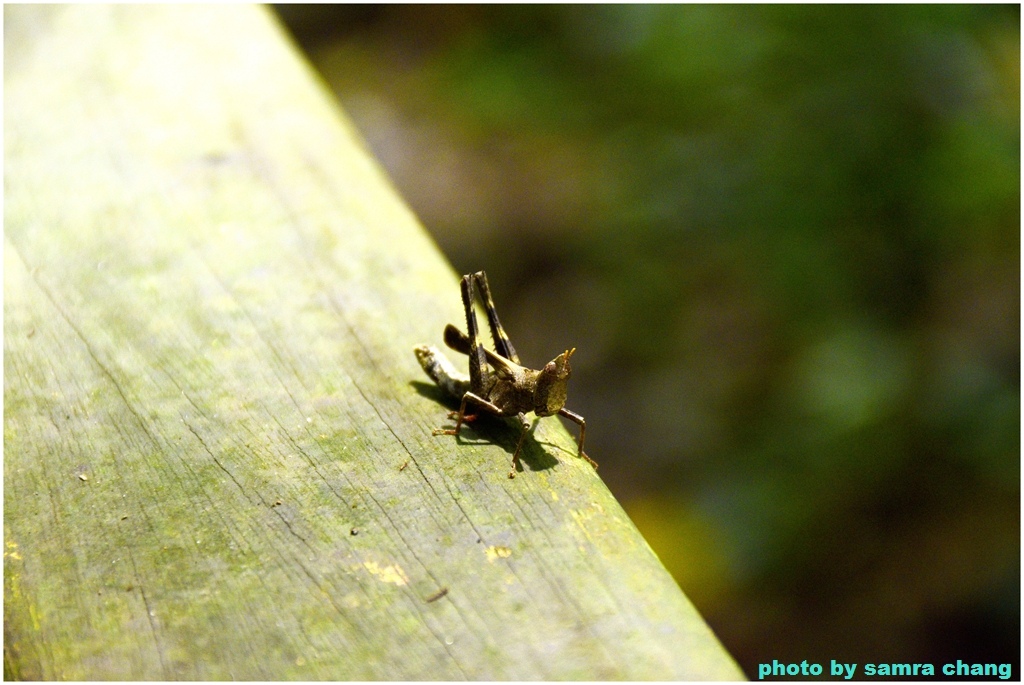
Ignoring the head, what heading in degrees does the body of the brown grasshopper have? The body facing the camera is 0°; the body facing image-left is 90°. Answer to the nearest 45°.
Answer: approximately 315°
